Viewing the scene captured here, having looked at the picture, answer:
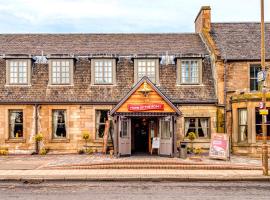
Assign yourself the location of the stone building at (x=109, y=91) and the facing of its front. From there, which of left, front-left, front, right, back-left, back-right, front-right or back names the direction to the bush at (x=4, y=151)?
right

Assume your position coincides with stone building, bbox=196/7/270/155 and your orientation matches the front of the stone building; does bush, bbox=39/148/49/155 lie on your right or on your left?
on your right

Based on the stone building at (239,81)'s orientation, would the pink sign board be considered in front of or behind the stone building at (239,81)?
in front

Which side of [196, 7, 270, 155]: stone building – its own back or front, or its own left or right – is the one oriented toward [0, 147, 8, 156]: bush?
right

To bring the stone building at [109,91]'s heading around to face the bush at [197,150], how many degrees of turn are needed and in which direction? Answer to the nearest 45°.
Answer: approximately 90° to its left

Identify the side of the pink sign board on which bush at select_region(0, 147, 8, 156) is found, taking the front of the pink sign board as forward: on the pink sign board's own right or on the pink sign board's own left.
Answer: on the pink sign board's own right

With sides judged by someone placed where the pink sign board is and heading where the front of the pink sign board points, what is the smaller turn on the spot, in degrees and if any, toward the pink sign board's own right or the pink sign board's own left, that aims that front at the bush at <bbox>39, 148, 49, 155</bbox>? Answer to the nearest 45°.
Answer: approximately 90° to the pink sign board's own right

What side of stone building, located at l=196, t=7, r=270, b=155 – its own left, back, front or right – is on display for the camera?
front

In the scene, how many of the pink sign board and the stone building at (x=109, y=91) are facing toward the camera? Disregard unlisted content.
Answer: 2
